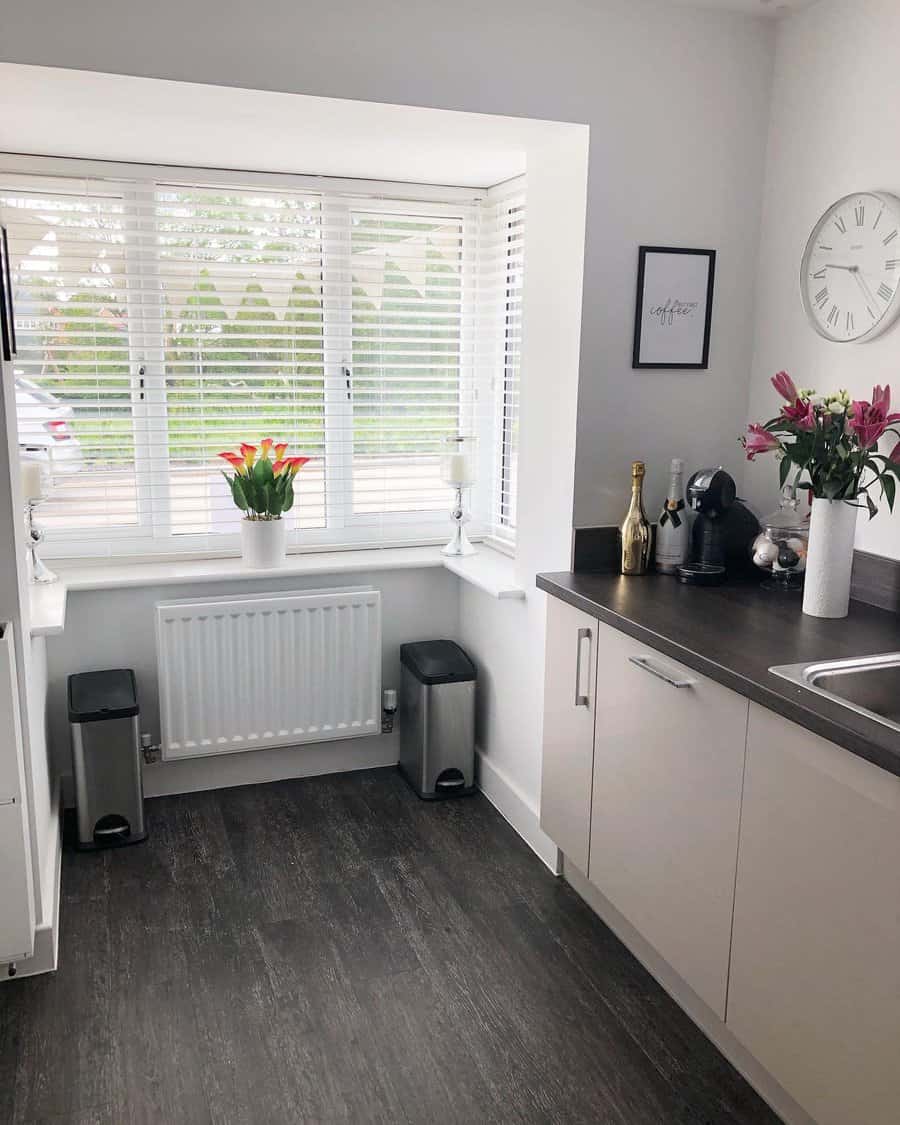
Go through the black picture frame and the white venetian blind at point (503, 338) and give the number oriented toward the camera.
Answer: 1

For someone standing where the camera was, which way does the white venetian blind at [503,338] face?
facing to the left of the viewer

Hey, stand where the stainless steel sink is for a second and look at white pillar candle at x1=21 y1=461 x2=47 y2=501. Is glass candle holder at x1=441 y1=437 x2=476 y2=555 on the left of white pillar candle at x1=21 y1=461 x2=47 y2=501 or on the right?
right

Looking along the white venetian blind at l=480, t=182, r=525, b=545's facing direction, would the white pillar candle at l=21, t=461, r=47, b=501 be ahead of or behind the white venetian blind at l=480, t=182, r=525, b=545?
ahead

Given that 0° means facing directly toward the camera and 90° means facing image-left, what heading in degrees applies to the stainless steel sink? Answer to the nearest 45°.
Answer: approximately 45°

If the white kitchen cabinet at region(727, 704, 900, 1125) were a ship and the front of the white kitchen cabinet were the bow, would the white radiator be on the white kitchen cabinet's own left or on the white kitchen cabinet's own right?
on the white kitchen cabinet's own right

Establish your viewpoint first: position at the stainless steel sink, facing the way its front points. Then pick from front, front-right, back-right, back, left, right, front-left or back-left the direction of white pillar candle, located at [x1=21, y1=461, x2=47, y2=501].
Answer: front-right

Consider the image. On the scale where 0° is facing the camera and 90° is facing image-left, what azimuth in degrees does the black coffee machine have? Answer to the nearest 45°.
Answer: approximately 45°

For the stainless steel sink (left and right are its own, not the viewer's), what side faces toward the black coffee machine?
right

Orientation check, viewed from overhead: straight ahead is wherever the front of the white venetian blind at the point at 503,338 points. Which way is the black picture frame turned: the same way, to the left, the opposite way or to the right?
to the left
